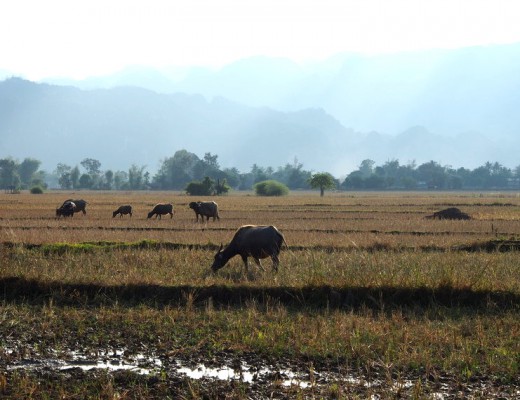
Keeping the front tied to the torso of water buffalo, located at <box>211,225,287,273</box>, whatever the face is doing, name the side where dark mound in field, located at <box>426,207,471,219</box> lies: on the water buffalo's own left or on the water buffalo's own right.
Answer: on the water buffalo's own right

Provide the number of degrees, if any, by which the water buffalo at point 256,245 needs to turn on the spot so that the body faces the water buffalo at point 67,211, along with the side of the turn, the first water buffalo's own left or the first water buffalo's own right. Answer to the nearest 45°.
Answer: approximately 45° to the first water buffalo's own right

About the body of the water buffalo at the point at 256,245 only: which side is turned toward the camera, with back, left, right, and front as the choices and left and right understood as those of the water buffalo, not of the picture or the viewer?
left
